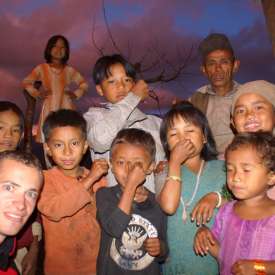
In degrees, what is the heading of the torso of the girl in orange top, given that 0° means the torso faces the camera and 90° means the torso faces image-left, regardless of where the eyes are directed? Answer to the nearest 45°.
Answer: approximately 0°
